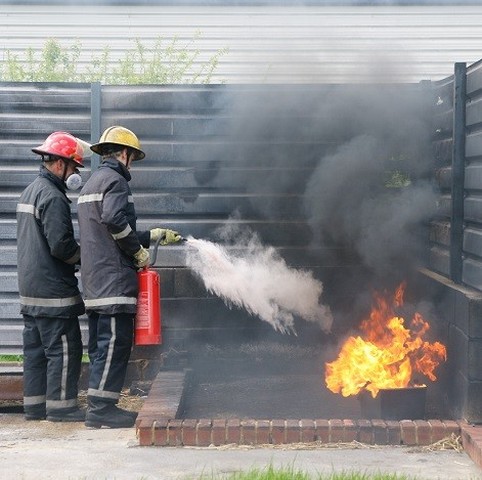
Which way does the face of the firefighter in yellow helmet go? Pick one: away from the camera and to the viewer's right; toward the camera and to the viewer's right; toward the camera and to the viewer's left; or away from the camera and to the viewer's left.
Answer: away from the camera and to the viewer's right

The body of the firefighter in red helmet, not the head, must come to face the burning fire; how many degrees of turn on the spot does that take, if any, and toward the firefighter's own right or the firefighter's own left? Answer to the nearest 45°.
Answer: approximately 45° to the firefighter's own right

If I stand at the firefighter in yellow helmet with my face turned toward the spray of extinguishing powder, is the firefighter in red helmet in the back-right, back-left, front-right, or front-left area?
back-left

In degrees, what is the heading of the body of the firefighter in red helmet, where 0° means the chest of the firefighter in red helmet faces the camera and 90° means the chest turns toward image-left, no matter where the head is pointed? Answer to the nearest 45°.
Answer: approximately 225°

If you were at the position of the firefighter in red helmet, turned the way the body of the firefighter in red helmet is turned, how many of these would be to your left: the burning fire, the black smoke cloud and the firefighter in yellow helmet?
0

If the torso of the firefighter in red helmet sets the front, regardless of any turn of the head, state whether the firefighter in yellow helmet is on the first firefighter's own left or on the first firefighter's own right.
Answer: on the first firefighter's own right
